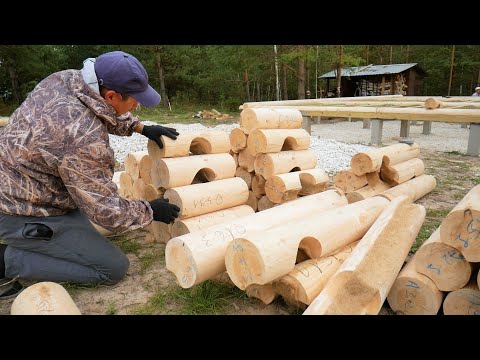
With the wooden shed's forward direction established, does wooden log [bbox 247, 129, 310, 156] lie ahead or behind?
ahead

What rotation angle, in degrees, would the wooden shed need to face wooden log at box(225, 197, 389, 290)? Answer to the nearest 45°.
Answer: approximately 45° to its left

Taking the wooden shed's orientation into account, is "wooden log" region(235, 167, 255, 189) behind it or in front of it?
in front

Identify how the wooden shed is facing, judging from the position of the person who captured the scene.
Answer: facing the viewer and to the left of the viewer

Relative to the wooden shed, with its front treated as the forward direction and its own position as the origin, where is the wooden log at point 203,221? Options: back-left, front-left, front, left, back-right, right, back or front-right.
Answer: front-left

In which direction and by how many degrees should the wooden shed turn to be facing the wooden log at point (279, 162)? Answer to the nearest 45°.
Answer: approximately 45° to its left

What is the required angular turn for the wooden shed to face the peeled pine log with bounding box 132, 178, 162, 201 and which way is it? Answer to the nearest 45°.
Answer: approximately 45° to its left

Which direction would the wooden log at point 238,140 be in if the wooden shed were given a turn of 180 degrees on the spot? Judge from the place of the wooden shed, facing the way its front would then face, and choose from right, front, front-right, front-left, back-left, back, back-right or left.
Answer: back-right

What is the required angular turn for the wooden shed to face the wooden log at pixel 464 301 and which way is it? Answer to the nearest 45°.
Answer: approximately 45° to its left

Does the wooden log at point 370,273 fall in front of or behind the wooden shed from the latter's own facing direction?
in front

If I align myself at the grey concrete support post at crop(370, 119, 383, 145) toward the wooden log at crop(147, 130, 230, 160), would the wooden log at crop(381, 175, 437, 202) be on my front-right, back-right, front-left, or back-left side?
front-left

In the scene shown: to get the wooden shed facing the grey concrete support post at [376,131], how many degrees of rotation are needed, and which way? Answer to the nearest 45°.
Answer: approximately 45° to its left

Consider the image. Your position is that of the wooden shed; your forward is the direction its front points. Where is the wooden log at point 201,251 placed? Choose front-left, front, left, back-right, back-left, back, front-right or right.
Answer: front-left
